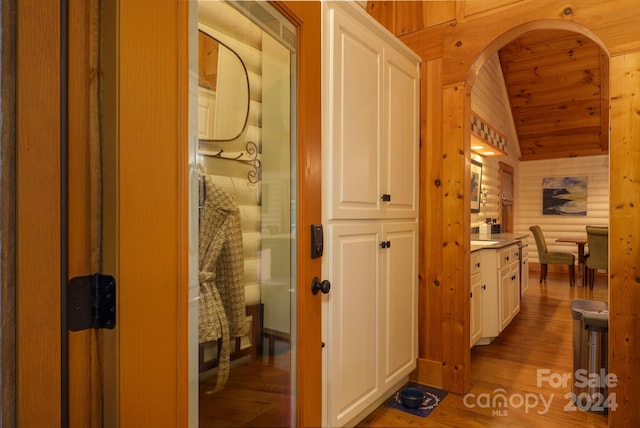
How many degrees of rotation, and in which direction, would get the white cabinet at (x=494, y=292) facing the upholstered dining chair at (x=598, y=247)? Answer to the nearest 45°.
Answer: approximately 90° to its left

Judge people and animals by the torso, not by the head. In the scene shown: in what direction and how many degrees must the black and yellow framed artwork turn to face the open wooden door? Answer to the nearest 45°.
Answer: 0° — it already faces it

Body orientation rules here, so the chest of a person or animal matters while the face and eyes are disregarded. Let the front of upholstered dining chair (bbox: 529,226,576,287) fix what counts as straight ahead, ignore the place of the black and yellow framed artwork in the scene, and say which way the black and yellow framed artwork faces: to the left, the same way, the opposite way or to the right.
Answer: to the right

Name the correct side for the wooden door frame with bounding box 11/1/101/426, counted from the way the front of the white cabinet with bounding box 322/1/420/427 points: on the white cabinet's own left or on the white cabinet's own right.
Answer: on the white cabinet's own right

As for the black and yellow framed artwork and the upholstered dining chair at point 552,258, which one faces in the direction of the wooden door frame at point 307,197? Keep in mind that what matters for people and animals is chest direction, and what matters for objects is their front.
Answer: the black and yellow framed artwork

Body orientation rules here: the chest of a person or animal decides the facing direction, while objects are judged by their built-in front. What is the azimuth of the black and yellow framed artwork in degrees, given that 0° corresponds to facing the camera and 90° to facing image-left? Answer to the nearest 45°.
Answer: approximately 0°

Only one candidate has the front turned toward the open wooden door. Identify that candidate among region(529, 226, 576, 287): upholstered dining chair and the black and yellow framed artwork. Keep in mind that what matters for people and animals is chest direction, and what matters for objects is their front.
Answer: the black and yellow framed artwork

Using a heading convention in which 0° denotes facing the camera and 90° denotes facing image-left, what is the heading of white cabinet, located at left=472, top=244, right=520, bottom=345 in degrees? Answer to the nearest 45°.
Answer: approximately 315°

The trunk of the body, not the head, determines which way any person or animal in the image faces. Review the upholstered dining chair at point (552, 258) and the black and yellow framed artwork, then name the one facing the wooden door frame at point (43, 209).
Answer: the black and yellow framed artwork

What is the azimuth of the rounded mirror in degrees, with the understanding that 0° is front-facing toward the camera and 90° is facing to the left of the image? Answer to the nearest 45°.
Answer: approximately 315°

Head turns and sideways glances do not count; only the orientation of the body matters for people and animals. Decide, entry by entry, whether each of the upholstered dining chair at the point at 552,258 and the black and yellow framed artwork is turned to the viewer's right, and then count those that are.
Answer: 1

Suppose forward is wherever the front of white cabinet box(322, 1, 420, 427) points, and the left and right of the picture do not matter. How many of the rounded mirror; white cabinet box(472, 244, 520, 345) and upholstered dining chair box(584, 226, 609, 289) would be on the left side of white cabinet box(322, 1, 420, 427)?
2

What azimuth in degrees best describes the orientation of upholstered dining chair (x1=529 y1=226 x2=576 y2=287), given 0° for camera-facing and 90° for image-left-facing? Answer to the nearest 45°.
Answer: approximately 270°
